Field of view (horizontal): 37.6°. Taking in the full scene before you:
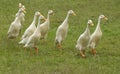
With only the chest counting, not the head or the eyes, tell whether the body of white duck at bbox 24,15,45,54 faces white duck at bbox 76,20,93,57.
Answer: yes

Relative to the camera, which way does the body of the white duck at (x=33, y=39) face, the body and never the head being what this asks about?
to the viewer's right
